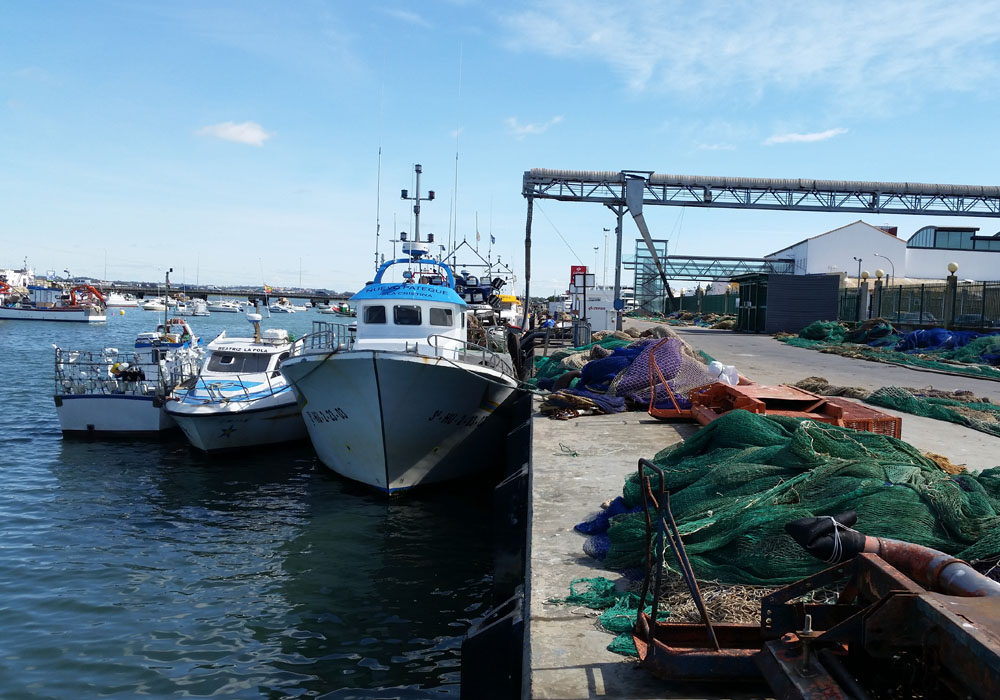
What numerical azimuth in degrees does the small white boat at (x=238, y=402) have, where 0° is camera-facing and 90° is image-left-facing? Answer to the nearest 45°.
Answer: approximately 45°

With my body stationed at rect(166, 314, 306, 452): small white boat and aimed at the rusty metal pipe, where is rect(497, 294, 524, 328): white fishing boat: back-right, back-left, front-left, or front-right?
back-left

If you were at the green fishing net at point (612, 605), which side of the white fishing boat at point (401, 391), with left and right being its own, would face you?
front

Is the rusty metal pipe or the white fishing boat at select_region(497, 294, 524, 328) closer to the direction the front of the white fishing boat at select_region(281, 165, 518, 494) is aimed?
the rusty metal pipe

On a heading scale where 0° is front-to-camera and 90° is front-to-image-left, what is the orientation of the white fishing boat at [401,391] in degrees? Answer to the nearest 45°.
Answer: approximately 0°

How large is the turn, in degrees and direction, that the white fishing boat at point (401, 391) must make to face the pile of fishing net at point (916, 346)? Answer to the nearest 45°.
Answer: approximately 135° to its left

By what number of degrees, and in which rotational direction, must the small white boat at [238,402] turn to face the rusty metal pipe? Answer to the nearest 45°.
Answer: approximately 45° to its left

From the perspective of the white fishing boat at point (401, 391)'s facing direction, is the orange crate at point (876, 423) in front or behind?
in front

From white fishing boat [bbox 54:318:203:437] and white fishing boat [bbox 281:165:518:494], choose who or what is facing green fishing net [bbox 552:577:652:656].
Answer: white fishing boat [bbox 281:165:518:494]
